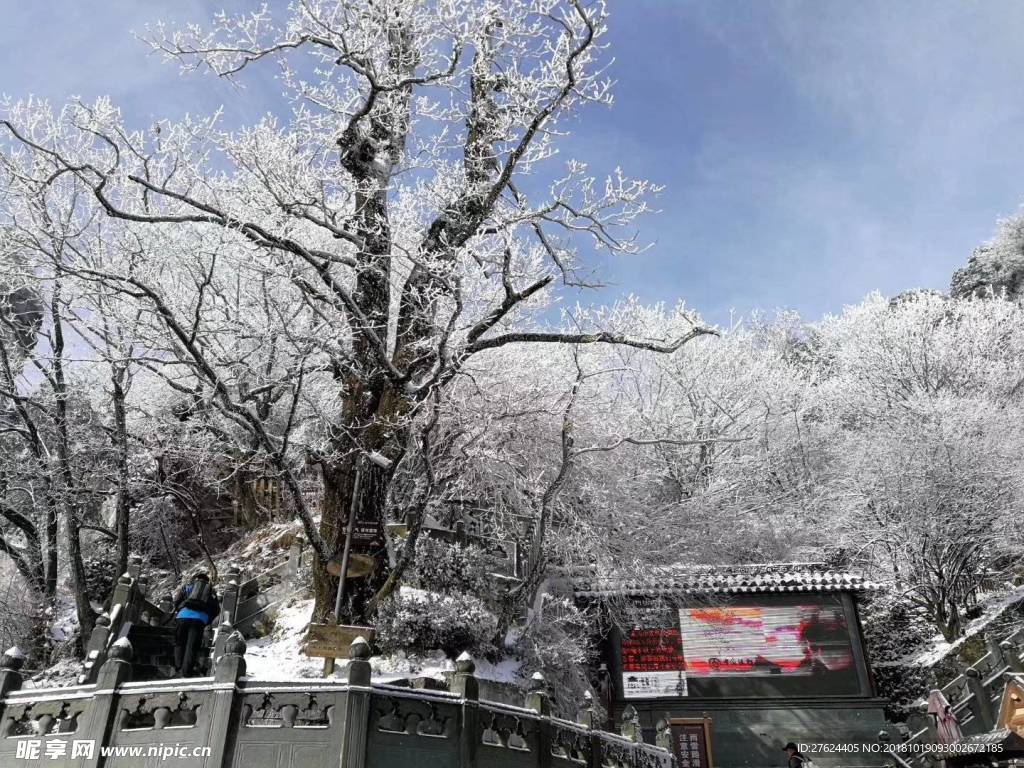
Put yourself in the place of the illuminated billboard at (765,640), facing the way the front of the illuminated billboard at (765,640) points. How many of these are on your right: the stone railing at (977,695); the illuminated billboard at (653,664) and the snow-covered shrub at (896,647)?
1

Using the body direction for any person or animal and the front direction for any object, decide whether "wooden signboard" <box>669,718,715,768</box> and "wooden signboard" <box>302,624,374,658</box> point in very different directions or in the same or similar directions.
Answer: same or similar directions

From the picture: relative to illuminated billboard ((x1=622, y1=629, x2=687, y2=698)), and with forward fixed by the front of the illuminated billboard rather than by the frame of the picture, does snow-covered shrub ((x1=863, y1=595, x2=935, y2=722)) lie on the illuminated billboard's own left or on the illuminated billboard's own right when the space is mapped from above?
on the illuminated billboard's own left

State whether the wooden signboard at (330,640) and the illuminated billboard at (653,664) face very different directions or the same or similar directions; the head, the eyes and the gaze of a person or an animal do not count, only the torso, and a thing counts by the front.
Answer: same or similar directions

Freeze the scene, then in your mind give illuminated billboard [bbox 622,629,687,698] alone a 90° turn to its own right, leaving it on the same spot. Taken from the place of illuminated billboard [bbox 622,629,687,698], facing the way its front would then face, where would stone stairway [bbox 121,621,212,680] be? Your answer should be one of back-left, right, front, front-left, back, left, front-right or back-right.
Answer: front-left

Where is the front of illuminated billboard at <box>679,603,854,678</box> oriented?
toward the camera

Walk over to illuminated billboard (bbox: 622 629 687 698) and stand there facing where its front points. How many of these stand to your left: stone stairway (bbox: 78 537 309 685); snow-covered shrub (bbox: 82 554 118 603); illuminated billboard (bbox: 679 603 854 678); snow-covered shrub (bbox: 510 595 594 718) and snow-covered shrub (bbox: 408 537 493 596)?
1

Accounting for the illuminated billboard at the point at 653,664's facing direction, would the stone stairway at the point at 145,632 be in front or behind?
in front

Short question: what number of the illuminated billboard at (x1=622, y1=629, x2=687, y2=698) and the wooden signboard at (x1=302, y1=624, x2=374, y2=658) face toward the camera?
2

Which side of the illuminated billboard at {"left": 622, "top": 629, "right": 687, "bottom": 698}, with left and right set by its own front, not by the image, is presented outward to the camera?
front

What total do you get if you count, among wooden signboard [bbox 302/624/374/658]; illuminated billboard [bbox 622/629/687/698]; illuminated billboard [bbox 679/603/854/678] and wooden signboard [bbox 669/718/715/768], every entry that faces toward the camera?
4

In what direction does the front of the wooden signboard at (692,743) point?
toward the camera

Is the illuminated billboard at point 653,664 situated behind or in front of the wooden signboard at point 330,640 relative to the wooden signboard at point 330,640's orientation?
behind
